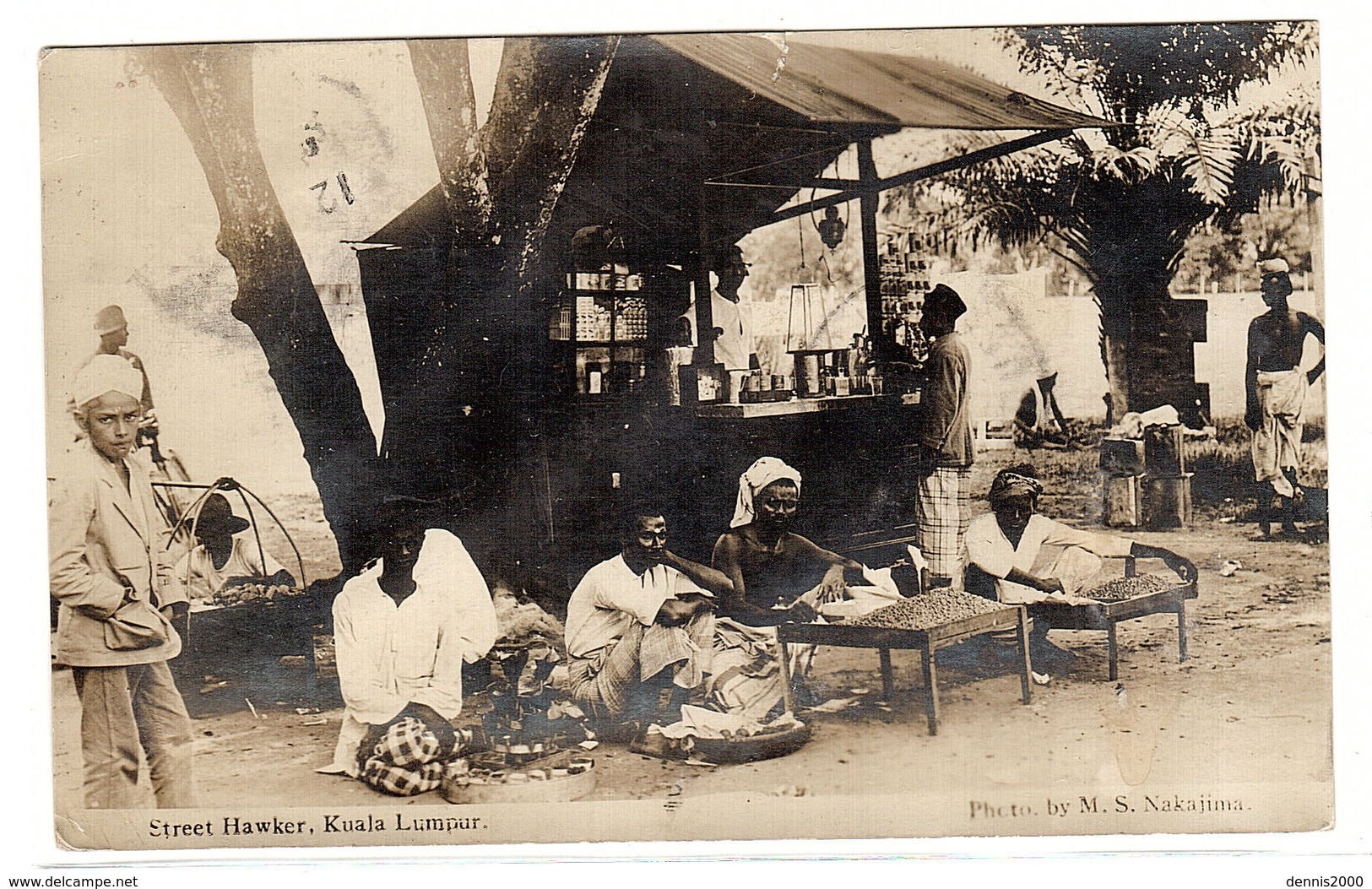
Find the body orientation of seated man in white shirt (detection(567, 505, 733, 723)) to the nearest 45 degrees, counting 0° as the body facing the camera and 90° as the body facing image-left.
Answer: approximately 315°

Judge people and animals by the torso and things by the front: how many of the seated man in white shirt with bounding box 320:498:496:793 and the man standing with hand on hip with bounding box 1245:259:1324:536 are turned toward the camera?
2

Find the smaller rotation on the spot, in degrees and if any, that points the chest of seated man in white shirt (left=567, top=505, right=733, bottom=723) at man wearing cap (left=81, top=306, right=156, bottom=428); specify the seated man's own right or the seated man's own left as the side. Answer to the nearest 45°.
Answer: approximately 135° to the seated man's own right

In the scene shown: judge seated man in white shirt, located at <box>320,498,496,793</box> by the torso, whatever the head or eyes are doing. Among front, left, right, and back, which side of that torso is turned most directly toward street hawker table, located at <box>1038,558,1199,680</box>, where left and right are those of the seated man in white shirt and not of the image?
left

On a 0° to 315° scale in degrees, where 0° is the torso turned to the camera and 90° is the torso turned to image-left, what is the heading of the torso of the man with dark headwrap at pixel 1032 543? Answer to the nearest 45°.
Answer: approximately 315°

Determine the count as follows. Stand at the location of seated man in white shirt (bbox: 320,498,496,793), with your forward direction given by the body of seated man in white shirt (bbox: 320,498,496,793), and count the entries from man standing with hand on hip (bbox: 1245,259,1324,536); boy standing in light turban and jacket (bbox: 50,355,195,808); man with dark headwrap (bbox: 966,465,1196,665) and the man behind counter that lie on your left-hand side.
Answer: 3

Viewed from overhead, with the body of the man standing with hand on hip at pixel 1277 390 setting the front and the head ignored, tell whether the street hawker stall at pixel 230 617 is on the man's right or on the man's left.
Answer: on the man's right
